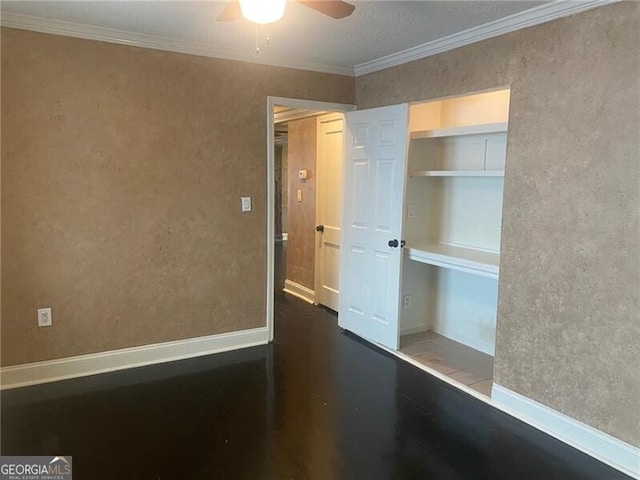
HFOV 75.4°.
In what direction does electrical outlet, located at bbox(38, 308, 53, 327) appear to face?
toward the camera

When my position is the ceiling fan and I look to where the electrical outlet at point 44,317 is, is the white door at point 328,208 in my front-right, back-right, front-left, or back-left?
front-right

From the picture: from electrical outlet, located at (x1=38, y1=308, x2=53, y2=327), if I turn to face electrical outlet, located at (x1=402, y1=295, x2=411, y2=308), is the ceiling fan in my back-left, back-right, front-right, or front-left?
front-right

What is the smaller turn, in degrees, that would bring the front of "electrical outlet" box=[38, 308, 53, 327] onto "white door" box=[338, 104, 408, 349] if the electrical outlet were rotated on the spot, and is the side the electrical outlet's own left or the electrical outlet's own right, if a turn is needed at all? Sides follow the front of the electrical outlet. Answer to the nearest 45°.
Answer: approximately 90° to the electrical outlet's own left

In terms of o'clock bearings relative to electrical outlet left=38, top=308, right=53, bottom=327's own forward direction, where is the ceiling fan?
The ceiling fan is roughly at 11 o'clock from the electrical outlet.

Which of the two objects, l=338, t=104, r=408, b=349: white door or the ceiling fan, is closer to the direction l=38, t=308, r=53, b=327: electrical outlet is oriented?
the ceiling fan

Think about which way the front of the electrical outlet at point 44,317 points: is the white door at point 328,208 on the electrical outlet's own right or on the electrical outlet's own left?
on the electrical outlet's own left

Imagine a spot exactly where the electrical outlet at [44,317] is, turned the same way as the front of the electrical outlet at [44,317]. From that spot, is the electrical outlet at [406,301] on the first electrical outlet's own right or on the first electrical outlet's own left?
on the first electrical outlet's own left
